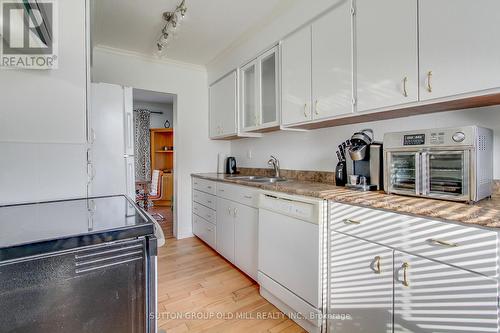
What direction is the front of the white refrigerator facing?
to the viewer's right

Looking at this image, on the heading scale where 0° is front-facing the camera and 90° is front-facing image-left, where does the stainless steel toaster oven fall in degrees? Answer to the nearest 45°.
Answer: approximately 45°

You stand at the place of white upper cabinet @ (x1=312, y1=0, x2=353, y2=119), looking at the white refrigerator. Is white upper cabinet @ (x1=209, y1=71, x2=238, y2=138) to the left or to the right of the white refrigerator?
right

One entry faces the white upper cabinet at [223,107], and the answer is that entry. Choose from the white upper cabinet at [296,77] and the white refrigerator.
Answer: the white refrigerator

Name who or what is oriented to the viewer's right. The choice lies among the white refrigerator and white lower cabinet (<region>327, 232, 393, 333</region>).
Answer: the white refrigerator

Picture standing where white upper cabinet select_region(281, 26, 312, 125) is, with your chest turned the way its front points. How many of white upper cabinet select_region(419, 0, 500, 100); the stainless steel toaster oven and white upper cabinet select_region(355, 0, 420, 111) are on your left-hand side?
3

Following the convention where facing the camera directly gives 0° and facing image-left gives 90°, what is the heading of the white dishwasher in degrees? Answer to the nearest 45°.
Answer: approximately 45°

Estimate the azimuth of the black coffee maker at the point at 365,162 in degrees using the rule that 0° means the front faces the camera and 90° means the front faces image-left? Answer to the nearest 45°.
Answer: approximately 45°

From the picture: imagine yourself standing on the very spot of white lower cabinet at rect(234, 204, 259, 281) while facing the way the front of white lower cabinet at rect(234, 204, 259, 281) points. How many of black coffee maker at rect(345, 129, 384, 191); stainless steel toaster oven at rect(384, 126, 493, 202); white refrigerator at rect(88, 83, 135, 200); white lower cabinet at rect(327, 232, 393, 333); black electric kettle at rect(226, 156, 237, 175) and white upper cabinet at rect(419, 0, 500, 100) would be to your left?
4
